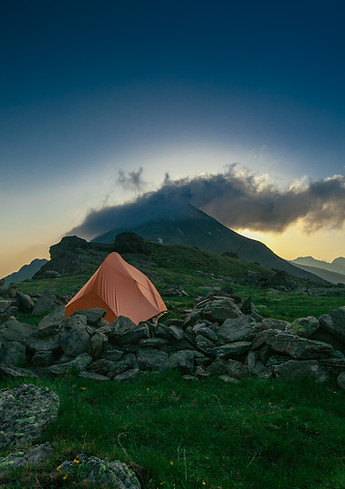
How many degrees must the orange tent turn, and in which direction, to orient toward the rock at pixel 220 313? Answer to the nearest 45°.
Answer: approximately 90° to its left

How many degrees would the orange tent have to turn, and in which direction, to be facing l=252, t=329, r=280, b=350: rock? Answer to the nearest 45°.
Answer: approximately 90° to its left

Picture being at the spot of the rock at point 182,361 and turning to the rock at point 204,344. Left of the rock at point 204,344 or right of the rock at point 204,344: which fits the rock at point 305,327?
right

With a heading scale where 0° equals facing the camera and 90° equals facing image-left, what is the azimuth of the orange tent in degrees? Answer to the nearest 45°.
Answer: approximately 45°

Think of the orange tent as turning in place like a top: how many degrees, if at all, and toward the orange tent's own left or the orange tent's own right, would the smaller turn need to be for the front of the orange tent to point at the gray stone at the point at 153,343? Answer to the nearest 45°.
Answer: approximately 45° to the orange tent's own left

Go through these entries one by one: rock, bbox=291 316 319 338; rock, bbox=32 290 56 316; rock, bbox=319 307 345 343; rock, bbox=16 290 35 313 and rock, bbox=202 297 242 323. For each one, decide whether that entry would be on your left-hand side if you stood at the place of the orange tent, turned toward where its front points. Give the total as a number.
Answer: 3

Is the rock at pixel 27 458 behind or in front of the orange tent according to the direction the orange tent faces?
in front

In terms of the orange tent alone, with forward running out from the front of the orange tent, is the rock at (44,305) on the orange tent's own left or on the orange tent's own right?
on the orange tent's own right

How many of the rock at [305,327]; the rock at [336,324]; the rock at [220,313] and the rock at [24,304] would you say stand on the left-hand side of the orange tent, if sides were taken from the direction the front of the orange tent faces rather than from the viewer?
3

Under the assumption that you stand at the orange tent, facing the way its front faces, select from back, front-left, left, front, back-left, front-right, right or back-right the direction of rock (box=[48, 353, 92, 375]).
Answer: front-left

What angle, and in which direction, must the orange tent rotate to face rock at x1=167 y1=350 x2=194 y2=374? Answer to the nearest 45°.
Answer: approximately 45° to its left

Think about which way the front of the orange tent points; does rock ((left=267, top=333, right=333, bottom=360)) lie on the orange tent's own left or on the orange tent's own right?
on the orange tent's own left
